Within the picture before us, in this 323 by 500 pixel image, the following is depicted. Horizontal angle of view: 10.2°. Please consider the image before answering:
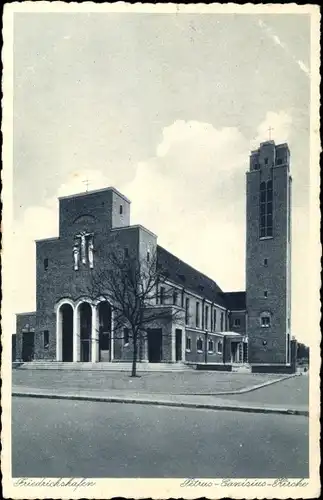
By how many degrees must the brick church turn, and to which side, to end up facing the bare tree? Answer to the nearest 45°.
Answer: approximately 45° to its left

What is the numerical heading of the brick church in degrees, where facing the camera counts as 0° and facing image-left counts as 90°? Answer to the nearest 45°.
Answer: approximately 45°
